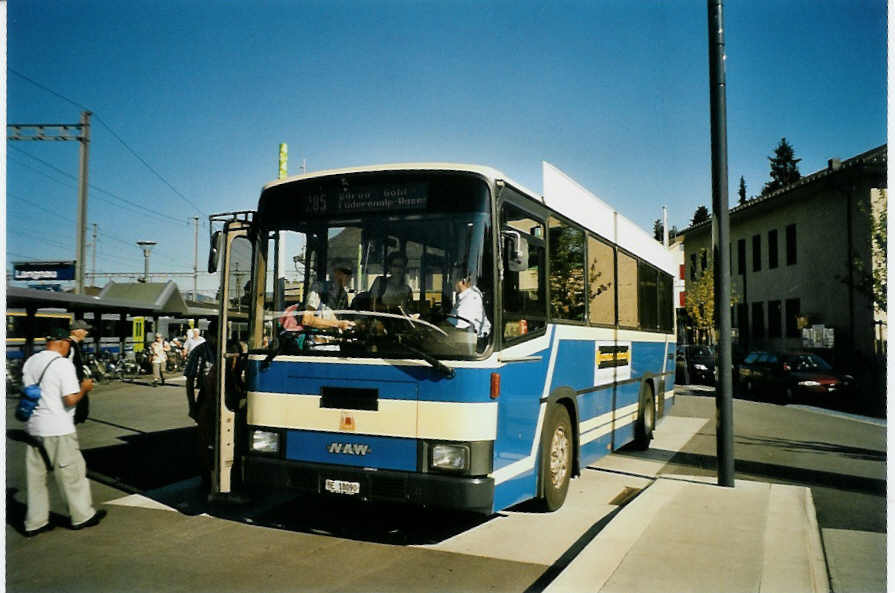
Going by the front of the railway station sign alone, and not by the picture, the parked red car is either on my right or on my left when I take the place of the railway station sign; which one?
on my left

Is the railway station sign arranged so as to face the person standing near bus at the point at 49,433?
yes

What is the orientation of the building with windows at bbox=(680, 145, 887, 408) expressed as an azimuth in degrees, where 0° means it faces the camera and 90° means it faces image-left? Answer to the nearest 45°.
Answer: approximately 45°

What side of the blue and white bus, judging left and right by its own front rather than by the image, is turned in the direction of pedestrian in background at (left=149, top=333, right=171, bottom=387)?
right

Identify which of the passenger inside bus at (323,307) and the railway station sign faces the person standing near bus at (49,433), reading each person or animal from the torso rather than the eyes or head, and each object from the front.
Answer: the railway station sign

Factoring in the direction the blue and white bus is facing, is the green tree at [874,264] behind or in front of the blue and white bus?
behind
